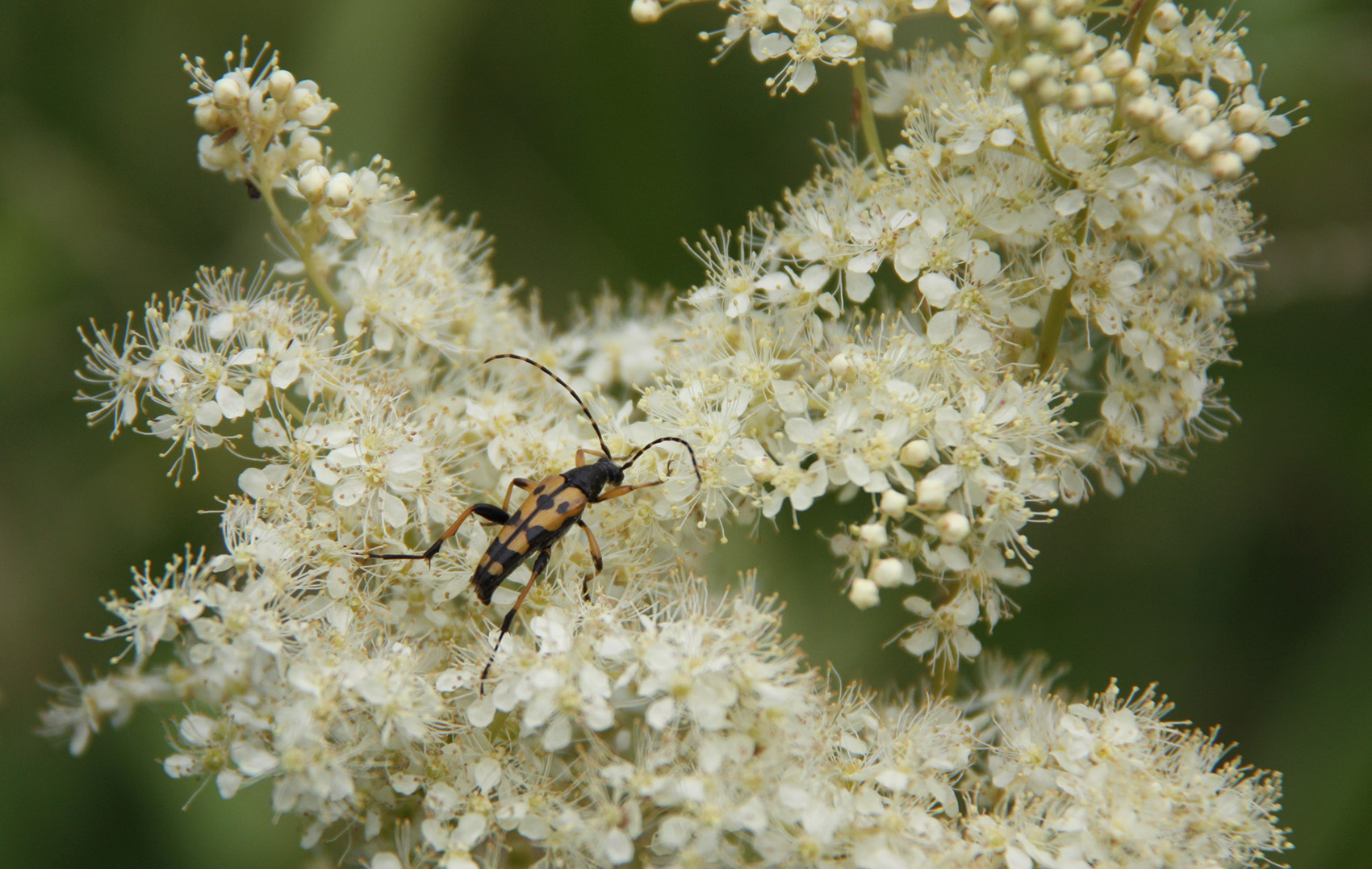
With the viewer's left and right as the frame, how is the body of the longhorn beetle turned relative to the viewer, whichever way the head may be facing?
facing away from the viewer and to the right of the viewer
